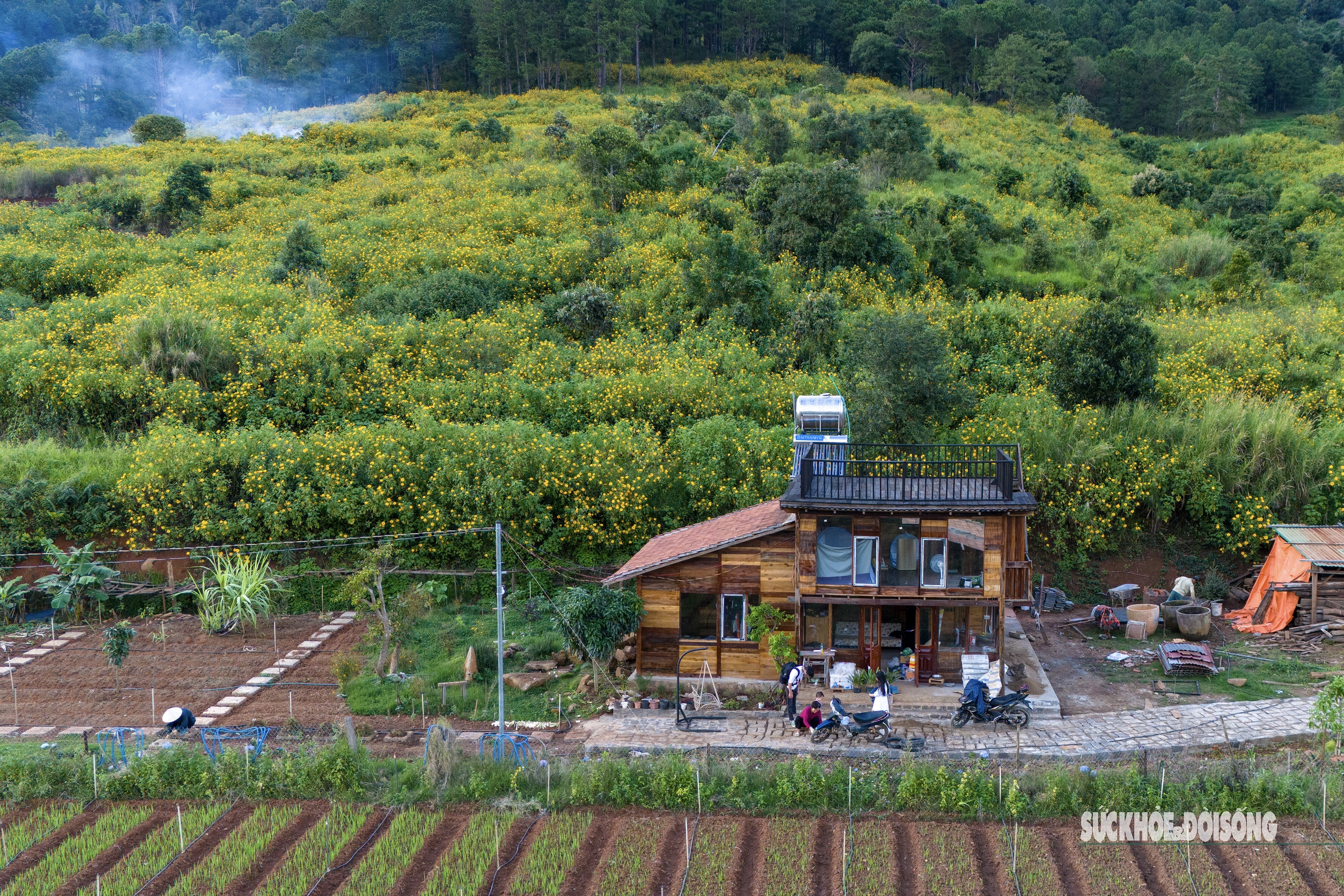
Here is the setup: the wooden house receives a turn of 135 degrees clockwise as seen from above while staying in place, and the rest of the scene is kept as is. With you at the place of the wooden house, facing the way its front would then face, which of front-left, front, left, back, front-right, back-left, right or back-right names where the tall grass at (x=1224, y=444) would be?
right

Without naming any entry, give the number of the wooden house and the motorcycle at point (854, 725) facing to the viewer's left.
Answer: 1

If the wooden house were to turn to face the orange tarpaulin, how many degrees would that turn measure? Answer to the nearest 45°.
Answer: approximately 135° to its left

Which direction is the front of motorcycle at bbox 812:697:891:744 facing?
to the viewer's left

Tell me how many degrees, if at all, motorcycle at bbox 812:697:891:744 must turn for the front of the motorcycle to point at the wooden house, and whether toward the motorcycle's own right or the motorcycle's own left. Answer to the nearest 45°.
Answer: approximately 90° to the motorcycle's own right

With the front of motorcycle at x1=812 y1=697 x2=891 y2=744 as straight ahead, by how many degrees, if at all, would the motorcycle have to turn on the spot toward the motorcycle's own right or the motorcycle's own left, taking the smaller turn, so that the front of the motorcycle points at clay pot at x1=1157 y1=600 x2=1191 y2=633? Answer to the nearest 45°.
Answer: approximately 135° to the motorcycle's own right

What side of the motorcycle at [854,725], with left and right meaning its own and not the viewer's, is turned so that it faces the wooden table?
right

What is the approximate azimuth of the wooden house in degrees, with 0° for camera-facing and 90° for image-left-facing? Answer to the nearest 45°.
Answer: approximately 0°

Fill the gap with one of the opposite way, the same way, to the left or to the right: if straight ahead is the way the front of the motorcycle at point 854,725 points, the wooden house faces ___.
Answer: to the left
